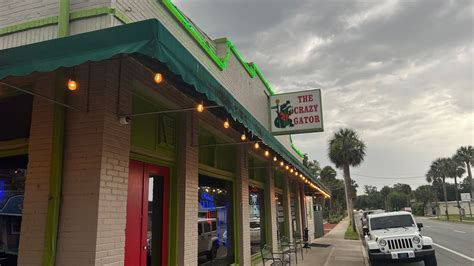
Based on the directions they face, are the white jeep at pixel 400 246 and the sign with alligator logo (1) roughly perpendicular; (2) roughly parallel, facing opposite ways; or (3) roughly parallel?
roughly parallel

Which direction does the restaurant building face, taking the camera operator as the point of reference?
facing the viewer and to the right of the viewer

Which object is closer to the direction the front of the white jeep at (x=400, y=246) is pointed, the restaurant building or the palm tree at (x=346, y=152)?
the restaurant building

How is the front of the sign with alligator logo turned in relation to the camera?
facing the viewer

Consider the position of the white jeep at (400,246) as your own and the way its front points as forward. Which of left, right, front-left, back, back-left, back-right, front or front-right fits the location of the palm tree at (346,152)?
back

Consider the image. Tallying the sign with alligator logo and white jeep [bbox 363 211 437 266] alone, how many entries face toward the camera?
2

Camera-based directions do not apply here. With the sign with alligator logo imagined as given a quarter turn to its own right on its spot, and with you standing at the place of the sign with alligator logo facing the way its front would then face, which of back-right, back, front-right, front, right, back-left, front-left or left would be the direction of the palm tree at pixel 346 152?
right

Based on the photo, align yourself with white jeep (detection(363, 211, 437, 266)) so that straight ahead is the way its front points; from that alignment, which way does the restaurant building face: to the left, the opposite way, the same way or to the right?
to the left
